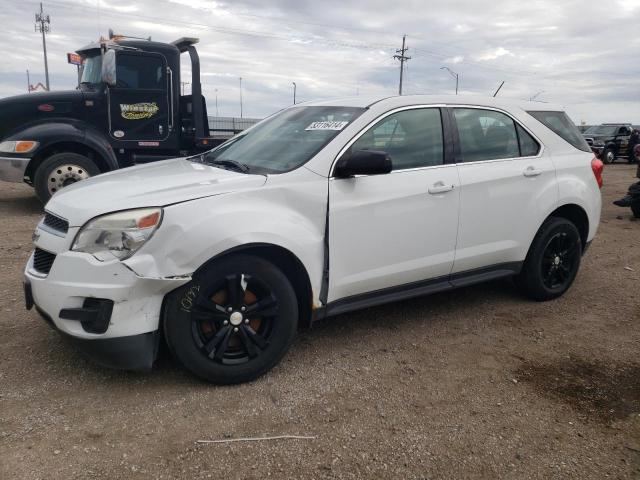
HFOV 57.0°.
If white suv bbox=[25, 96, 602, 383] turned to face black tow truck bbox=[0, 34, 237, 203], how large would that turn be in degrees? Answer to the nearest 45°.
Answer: approximately 90° to its right

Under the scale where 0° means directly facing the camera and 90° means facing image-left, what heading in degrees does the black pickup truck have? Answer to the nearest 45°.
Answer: approximately 45°

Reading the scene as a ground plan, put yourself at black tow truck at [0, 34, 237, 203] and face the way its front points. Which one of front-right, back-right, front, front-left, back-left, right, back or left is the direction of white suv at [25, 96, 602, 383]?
left

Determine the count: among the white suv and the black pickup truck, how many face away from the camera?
0

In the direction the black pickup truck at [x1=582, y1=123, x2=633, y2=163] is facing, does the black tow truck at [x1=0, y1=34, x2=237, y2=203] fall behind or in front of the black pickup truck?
in front

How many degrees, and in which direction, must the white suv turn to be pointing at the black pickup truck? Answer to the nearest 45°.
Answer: approximately 180°

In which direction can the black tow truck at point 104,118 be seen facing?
to the viewer's left

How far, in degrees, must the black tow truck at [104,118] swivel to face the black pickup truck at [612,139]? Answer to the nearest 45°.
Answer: approximately 135° to its right
